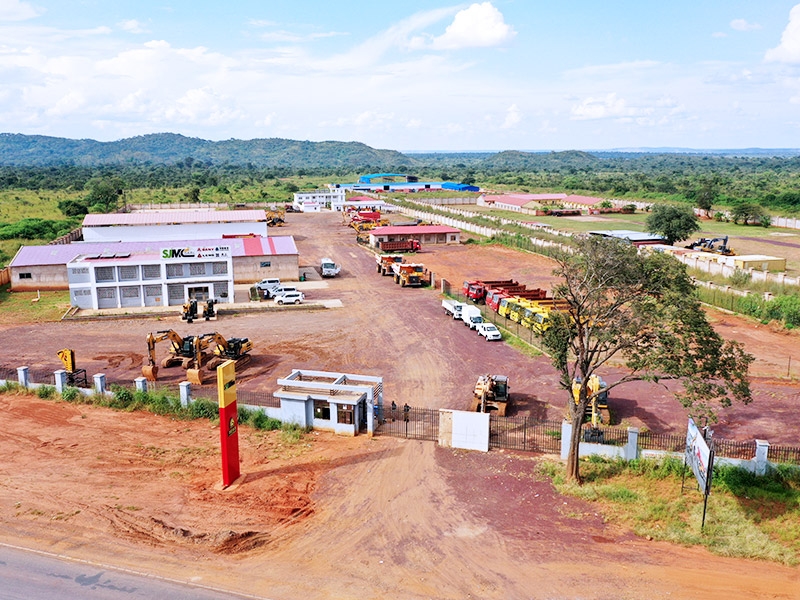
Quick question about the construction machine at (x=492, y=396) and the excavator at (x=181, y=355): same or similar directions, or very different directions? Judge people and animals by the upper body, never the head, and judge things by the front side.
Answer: same or similar directions

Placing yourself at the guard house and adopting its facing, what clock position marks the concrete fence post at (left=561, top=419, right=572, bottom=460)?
The concrete fence post is roughly at 10 o'clock from the guard house.

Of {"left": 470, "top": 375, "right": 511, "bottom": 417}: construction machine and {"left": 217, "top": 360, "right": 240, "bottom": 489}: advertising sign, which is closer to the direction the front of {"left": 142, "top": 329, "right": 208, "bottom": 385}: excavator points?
the advertising sign

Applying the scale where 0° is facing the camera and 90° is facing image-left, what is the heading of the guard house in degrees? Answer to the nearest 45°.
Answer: approximately 0°

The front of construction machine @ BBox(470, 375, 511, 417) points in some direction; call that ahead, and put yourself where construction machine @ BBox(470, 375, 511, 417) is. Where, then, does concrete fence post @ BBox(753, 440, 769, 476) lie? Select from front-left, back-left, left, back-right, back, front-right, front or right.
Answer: front-left

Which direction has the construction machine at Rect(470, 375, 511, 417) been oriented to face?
toward the camera

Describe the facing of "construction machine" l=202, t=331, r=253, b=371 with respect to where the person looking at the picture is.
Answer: facing the viewer and to the left of the viewer

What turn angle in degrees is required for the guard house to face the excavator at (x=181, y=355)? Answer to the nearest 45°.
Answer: approximately 135° to its right

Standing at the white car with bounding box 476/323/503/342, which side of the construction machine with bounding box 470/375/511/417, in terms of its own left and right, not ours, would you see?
back

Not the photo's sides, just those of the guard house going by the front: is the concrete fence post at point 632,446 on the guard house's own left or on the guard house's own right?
on the guard house's own left

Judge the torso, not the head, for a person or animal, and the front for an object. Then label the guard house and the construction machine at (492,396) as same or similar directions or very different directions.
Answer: same or similar directions

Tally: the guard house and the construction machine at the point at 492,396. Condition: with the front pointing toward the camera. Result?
2

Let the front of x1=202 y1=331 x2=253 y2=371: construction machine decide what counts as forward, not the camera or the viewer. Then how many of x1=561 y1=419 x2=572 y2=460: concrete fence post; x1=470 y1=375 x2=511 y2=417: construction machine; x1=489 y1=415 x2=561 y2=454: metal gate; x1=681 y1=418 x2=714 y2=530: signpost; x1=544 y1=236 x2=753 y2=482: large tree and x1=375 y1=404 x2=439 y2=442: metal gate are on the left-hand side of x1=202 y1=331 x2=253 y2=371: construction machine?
6

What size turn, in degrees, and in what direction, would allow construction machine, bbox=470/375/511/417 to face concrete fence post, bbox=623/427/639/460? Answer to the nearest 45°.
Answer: approximately 45° to its left

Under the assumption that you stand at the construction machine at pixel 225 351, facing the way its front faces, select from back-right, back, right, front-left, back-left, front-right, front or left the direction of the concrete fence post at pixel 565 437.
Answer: left

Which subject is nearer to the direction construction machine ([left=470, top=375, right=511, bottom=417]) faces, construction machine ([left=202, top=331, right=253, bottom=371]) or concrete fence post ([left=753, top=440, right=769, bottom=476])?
the concrete fence post

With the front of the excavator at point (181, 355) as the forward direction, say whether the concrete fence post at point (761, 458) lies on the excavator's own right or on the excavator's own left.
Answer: on the excavator's own left
